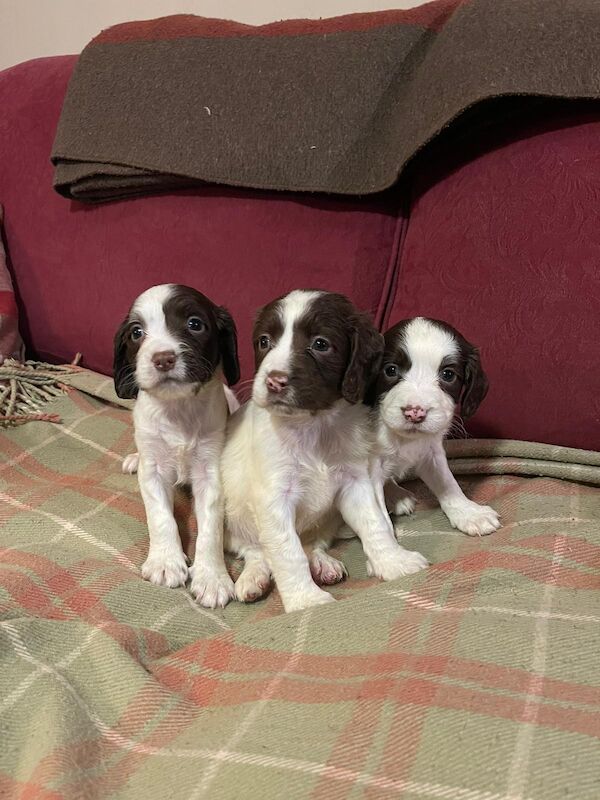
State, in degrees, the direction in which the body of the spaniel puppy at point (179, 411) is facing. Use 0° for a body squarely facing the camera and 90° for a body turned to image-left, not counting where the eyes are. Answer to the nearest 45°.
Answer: approximately 0°

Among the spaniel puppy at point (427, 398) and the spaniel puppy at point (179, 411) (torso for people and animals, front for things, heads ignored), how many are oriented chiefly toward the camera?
2

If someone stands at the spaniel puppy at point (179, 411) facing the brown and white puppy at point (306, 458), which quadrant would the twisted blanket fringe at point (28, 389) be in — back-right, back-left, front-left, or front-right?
back-left

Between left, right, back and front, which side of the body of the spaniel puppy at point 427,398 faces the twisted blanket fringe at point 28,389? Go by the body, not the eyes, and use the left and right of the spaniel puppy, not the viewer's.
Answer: right

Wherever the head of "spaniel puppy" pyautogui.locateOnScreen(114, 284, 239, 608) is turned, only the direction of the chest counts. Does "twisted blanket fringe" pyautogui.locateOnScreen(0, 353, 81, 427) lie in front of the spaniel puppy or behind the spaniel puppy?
behind
